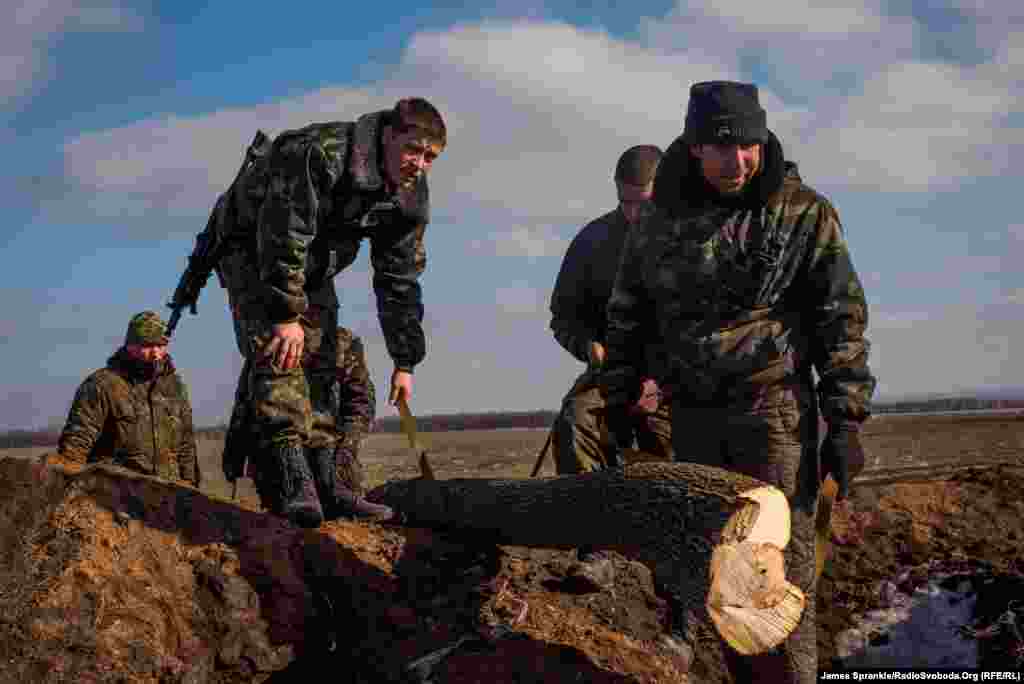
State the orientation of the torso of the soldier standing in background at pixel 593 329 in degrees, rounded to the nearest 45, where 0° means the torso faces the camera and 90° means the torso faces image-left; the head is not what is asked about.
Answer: approximately 315°

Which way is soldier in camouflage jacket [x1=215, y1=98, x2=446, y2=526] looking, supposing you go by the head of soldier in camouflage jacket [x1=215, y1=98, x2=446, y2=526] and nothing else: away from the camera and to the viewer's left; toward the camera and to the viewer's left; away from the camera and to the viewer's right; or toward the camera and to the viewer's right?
toward the camera and to the viewer's right

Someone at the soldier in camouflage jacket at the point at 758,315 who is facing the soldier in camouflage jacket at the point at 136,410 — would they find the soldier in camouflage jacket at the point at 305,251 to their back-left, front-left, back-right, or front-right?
front-left

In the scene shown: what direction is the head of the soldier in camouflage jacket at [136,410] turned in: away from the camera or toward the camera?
toward the camera

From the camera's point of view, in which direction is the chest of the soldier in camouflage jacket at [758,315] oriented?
toward the camera

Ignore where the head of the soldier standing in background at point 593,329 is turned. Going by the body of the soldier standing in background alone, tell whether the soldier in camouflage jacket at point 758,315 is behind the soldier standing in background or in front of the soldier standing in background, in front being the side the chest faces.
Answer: in front

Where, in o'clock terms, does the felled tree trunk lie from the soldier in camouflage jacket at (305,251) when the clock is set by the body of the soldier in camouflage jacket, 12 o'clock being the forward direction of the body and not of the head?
The felled tree trunk is roughly at 12 o'clock from the soldier in camouflage jacket.

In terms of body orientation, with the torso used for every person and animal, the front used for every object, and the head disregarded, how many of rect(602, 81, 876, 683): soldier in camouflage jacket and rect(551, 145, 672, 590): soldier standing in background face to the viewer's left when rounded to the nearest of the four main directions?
0

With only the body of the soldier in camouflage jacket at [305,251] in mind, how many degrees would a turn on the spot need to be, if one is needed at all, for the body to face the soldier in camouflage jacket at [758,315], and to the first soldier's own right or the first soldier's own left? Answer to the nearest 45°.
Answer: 0° — they already face them

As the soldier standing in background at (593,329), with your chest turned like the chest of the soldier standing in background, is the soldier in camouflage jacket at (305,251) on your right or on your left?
on your right

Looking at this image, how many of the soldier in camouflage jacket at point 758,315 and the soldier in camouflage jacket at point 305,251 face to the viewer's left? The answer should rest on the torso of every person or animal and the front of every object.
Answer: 0
